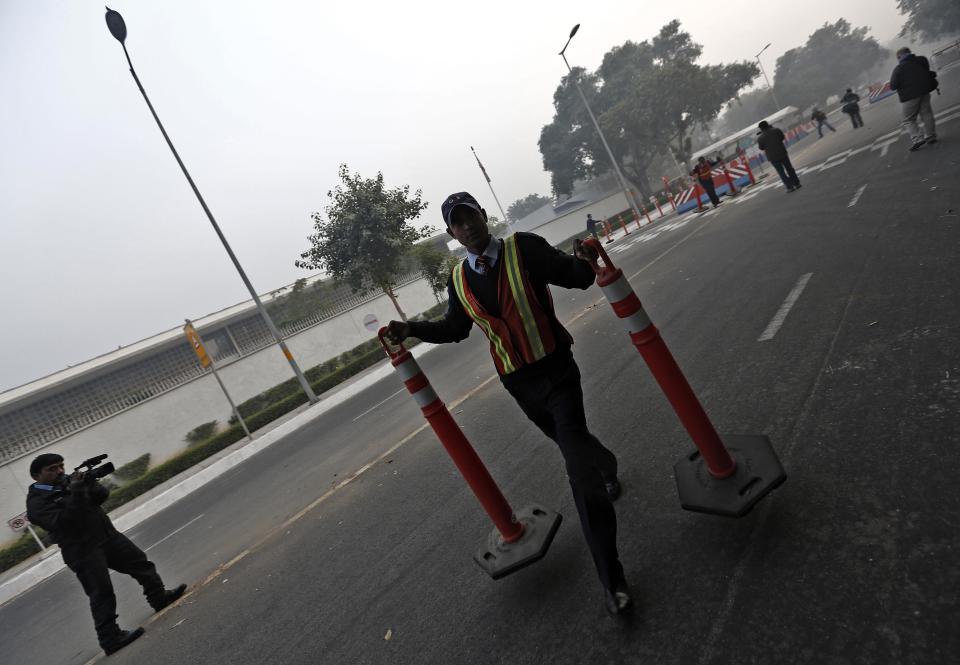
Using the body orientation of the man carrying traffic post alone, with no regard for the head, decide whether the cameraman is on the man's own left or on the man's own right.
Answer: on the man's own right

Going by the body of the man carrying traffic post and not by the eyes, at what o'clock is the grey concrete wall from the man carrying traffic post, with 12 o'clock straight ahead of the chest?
The grey concrete wall is roughly at 5 o'clock from the man carrying traffic post.

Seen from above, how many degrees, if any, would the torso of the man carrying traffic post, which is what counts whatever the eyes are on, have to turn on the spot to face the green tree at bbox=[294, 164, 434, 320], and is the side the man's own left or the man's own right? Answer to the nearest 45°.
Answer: approximately 180°

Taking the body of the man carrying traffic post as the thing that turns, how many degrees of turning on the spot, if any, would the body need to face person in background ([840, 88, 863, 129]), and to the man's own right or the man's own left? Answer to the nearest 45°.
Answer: approximately 135° to the man's own left

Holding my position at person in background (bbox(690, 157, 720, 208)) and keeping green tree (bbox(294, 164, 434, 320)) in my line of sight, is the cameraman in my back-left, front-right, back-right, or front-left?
front-left

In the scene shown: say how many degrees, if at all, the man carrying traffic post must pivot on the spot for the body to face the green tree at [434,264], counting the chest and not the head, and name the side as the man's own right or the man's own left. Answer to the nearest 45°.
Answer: approximately 180°

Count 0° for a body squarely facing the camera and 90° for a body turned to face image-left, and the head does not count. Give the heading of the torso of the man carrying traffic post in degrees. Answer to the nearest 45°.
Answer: approximately 0°

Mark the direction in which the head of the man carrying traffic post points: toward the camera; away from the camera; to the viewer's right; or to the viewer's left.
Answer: toward the camera
